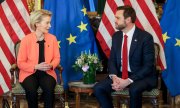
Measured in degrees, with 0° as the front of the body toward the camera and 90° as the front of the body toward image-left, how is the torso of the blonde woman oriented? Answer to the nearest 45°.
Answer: approximately 0°

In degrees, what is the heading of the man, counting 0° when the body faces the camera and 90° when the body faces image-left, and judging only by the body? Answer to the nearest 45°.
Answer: approximately 45°

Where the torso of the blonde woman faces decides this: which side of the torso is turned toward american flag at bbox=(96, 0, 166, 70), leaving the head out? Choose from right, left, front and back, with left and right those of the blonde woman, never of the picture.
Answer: left

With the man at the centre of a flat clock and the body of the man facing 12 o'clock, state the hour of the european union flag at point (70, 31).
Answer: The european union flag is roughly at 3 o'clock from the man.

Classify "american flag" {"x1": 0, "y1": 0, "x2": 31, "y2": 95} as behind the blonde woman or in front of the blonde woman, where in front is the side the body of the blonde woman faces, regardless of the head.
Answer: behind

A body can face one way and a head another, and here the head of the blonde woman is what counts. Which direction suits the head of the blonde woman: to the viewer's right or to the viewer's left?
to the viewer's right

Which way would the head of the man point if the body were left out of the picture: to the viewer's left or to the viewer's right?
to the viewer's left

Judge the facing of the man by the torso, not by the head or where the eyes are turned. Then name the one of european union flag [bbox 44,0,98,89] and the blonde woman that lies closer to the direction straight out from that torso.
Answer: the blonde woman

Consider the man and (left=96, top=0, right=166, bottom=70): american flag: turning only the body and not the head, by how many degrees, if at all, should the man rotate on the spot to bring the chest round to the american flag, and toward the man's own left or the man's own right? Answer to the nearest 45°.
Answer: approximately 135° to the man's own right

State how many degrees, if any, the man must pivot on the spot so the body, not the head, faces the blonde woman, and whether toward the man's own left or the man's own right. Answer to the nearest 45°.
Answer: approximately 45° to the man's own right

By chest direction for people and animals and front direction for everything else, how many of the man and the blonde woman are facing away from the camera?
0

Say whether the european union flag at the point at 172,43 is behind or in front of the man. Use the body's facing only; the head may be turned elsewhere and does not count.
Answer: behind

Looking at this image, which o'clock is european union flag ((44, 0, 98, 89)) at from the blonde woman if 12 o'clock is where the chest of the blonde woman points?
The european union flag is roughly at 7 o'clock from the blonde woman.
